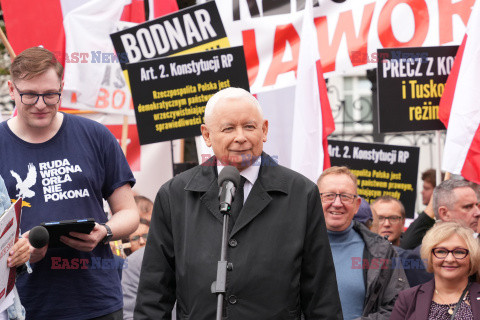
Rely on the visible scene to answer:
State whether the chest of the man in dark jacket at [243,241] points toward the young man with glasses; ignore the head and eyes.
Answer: no

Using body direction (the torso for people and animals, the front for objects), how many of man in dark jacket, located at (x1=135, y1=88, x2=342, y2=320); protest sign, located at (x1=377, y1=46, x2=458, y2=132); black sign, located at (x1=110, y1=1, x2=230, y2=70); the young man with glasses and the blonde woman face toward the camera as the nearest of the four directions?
5

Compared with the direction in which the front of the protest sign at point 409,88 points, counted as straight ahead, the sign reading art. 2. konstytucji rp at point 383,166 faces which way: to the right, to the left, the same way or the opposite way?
the same way

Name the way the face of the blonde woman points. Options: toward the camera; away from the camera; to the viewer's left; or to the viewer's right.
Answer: toward the camera

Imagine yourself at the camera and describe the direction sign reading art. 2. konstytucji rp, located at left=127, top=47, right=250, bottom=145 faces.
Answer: facing the viewer

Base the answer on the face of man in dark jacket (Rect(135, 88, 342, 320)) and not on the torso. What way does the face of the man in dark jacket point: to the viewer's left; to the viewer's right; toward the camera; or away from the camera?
toward the camera

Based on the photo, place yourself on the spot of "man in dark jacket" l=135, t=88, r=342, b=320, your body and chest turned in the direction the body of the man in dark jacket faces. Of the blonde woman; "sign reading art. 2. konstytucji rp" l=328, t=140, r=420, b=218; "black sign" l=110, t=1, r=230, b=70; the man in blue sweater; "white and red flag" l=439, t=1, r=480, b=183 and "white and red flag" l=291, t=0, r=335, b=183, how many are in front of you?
0

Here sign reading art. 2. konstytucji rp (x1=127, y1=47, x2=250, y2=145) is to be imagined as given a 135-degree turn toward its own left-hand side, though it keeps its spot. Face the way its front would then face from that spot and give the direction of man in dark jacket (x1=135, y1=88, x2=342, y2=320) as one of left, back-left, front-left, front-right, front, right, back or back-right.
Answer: back-right

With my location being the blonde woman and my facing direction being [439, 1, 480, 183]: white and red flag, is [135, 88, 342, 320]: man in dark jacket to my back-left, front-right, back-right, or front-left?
back-left

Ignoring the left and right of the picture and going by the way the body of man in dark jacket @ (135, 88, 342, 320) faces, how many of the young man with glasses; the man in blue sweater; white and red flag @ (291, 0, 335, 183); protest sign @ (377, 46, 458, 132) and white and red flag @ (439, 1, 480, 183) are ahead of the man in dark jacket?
0

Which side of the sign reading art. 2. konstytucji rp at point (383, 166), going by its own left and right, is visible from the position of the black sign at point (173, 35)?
right

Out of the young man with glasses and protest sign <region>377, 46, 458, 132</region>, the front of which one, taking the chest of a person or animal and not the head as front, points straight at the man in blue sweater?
the protest sign

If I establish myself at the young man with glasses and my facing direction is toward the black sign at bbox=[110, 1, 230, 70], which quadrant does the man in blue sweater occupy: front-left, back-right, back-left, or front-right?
front-right

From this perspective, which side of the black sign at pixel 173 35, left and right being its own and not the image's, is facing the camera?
front

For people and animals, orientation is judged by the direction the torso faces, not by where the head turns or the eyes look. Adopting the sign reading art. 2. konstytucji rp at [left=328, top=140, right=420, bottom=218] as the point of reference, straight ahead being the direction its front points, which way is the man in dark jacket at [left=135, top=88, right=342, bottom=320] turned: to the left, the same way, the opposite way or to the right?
the same way

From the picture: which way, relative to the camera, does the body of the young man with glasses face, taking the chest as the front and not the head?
toward the camera
